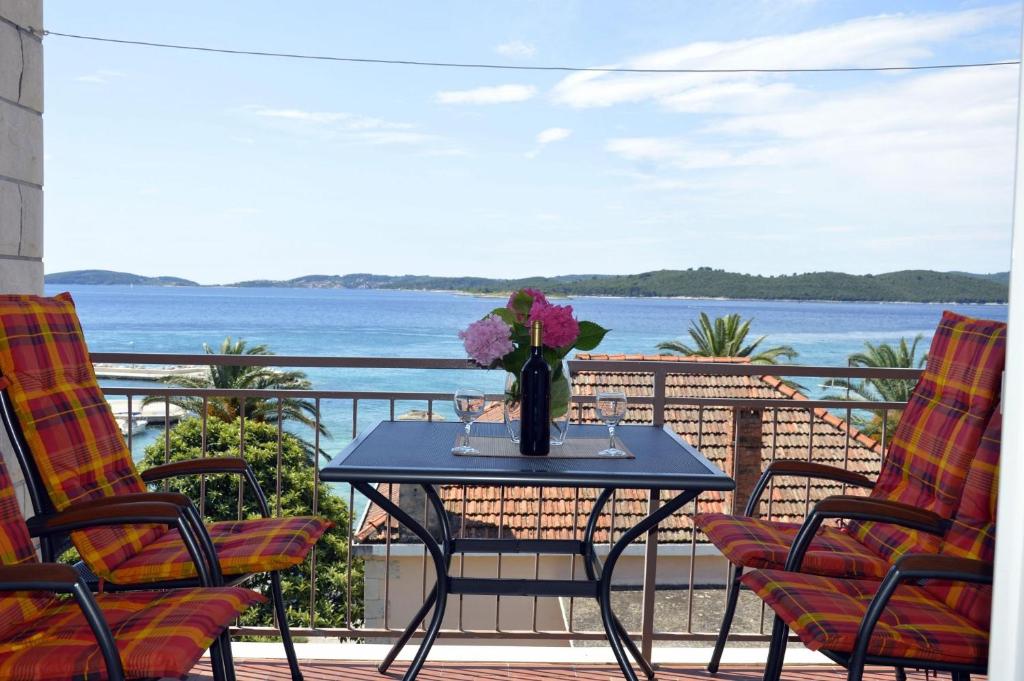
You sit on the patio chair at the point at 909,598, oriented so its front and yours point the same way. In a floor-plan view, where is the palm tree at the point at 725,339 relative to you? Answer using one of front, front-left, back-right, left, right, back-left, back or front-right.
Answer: back-right

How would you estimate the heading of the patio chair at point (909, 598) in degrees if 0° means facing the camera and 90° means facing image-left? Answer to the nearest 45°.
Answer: approximately 45°

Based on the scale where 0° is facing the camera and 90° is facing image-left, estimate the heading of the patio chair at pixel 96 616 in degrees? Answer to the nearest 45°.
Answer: approximately 315°

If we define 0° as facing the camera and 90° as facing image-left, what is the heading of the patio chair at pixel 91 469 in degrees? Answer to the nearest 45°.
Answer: approximately 315°

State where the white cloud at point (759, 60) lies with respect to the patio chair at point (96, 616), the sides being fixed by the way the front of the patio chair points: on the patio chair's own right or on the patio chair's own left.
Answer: on the patio chair's own left

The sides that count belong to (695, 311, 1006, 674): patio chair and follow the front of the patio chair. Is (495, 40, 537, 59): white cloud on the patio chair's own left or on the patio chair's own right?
on the patio chair's own right
